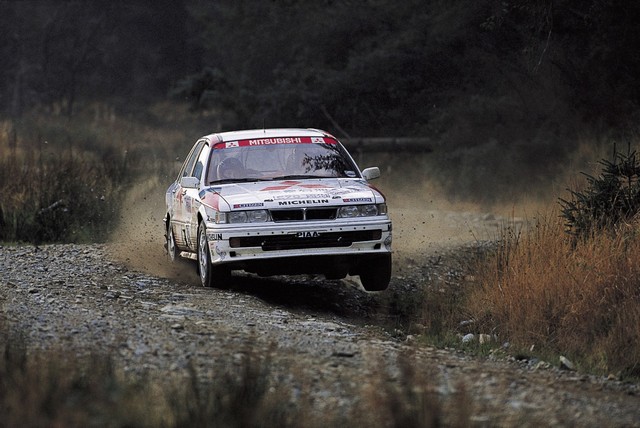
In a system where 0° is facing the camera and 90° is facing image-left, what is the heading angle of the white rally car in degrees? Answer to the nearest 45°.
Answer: approximately 0°
